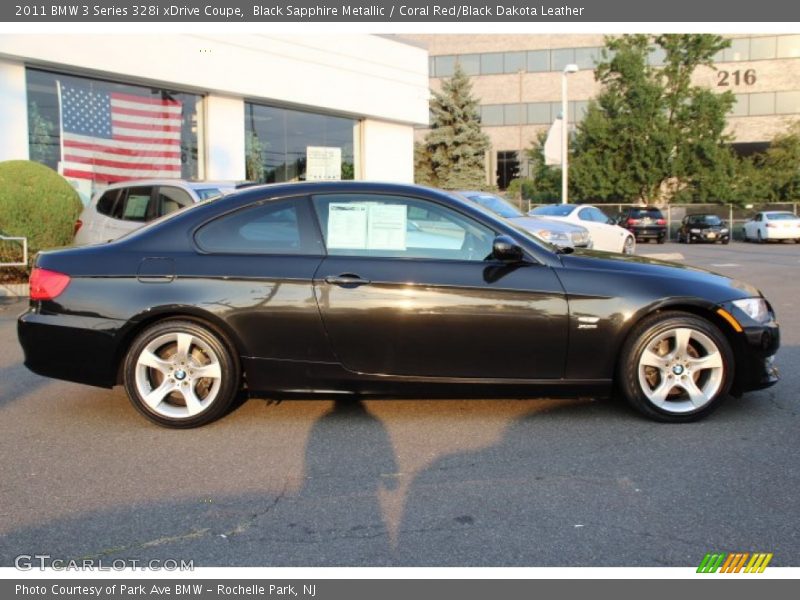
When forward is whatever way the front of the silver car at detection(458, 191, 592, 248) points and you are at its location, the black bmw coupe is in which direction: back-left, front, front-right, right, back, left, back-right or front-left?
front-right

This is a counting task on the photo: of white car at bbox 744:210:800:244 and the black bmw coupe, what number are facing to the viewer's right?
1

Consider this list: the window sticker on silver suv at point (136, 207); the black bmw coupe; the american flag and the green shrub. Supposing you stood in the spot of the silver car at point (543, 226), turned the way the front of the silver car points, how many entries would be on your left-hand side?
0

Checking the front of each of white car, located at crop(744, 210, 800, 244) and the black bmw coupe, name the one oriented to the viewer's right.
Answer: the black bmw coupe

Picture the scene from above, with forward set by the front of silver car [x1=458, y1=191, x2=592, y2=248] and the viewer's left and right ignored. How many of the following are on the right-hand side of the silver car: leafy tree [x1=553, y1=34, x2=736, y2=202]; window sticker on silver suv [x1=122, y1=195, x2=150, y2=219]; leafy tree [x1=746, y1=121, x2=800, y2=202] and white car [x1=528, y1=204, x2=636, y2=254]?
1

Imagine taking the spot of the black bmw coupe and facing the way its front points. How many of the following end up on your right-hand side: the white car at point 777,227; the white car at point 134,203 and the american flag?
0

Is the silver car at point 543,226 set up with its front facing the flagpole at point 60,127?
no

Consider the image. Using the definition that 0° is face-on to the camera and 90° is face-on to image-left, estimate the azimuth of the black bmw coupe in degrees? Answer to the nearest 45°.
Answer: approximately 270°

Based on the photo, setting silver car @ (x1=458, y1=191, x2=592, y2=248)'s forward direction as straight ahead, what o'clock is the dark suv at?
The dark suv is roughly at 8 o'clock from the silver car.

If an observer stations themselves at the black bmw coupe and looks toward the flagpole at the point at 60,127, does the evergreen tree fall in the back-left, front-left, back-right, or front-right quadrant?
front-right

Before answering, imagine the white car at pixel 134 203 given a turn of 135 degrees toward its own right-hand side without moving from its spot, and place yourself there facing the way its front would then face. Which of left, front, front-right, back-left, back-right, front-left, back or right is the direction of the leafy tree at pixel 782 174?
back-right

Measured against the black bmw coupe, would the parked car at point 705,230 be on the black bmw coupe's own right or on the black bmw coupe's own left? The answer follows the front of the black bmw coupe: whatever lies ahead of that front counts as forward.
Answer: on the black bmw coupe's own left

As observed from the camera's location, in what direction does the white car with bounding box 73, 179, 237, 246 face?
facing the viewer and to the right of the viewer

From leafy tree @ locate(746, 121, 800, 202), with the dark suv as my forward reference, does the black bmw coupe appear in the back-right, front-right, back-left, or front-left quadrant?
front-left

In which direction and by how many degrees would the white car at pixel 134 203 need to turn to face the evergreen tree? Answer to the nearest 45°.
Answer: approximately 90° to its left

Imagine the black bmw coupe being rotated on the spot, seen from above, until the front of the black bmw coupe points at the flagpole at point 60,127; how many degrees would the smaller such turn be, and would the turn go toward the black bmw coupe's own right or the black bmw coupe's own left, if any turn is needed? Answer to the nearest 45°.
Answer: approximately 135° to the black bmw coupe's own left

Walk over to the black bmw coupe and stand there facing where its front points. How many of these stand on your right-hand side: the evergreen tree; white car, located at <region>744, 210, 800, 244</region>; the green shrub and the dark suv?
0

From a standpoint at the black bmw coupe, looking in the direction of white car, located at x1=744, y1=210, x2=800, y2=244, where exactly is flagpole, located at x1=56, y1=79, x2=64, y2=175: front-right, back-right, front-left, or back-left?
front-left
